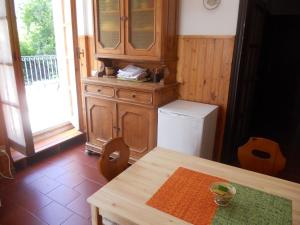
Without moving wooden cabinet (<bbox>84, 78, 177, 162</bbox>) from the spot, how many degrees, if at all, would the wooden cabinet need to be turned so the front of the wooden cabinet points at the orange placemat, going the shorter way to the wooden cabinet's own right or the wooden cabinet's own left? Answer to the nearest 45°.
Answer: approximately 45° to the wooden cabinet's own left

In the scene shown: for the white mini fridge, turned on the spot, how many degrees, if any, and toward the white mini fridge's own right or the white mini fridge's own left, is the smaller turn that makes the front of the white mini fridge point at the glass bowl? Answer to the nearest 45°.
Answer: approximately 45° to the white mini fridge's own left

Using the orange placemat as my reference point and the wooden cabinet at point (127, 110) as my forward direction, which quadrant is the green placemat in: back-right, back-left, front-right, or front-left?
back-right

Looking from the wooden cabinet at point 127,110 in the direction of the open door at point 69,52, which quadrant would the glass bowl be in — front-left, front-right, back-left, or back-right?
back-left

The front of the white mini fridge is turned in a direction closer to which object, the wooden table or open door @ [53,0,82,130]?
the wooden table

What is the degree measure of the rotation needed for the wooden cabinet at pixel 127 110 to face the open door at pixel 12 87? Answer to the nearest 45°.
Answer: approximately 45° to its right

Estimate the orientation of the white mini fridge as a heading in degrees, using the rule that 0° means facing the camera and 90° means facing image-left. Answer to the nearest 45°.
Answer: approximately 45°

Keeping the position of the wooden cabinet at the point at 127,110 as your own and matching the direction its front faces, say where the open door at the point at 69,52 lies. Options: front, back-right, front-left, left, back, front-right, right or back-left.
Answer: right

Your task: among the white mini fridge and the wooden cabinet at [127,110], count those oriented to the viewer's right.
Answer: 0

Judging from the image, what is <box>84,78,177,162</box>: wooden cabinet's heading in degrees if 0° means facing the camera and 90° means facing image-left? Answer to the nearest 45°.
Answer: approximately 45°

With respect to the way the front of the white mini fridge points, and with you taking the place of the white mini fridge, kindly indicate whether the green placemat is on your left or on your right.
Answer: on your left
